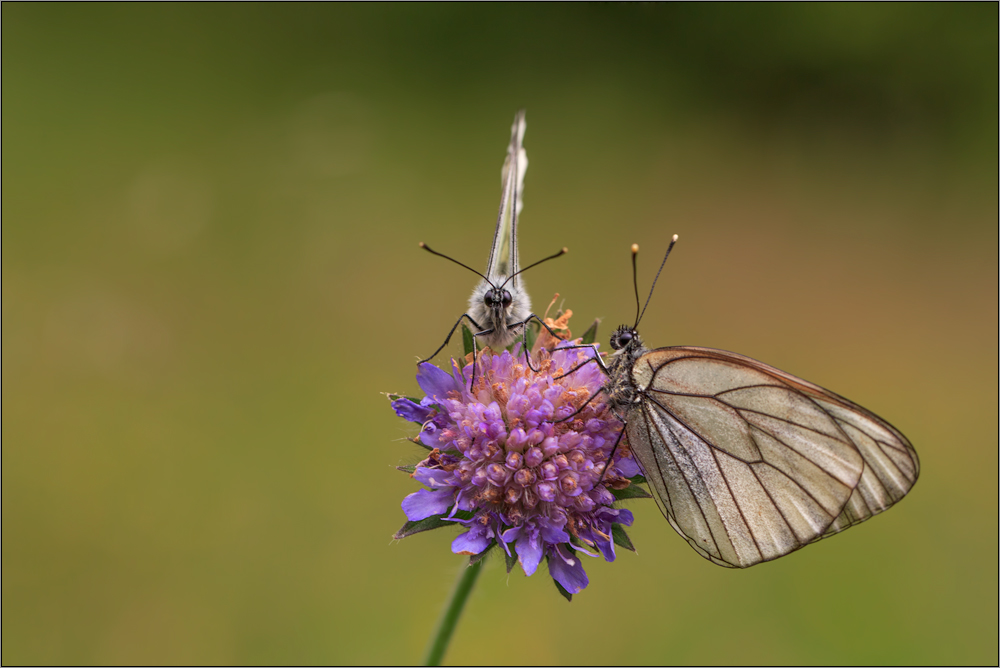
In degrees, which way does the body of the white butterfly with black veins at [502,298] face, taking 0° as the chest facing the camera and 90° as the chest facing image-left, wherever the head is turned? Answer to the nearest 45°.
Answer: approximately 0°
